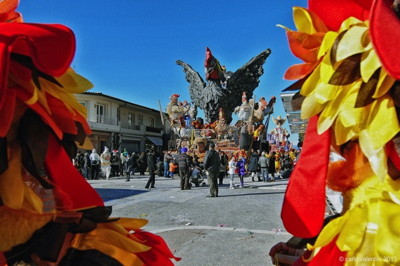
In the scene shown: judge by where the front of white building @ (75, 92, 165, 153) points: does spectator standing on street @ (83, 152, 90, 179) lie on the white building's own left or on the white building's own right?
on the white building's own right

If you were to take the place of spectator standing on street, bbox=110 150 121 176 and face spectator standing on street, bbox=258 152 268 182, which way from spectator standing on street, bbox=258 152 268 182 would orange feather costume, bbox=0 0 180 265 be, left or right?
right

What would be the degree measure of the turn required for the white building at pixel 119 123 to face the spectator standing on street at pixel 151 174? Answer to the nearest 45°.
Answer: approximately 45° to its right

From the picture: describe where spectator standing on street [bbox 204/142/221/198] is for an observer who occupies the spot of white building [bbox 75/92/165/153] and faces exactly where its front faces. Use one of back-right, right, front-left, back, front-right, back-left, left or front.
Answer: front-right

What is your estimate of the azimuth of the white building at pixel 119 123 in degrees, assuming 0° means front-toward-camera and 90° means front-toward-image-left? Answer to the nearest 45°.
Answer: approximately 315°
